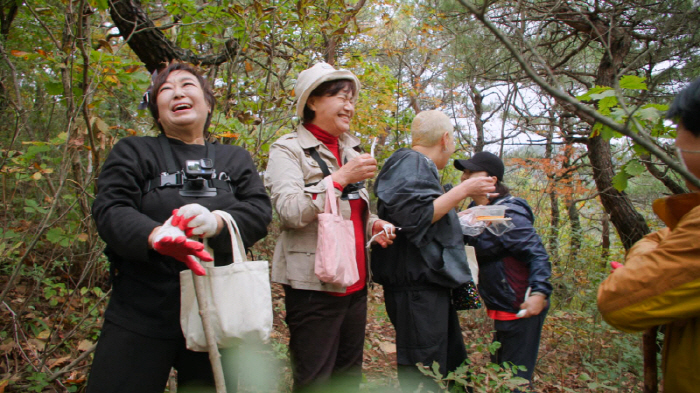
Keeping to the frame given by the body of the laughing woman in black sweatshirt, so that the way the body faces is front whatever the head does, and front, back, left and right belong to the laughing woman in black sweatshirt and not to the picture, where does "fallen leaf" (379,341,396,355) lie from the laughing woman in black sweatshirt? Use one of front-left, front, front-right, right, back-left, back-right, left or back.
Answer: back-left

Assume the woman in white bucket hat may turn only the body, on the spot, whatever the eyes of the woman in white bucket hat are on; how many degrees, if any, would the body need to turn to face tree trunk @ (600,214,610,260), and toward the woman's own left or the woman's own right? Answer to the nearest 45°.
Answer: approximately 90° to the woman's own left

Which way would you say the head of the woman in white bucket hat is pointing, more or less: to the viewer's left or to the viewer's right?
to the viewer's right

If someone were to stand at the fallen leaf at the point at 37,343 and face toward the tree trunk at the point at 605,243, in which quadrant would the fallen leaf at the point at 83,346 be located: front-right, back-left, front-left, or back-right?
front-right

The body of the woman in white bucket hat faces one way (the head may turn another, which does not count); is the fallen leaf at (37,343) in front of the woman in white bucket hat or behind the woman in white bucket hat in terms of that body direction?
behind

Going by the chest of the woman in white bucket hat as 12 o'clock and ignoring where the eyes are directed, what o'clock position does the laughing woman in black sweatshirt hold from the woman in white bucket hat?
The laughing woman in black sweatshirt is roughly at 3 o'clock from the woman in white bucket hat.

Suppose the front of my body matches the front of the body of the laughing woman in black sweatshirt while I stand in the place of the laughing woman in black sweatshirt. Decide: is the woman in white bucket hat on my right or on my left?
on my left

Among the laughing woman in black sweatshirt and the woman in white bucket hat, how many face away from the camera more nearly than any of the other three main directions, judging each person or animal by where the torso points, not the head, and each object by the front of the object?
0

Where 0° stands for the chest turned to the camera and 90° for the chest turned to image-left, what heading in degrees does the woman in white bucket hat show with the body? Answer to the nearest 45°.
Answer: approximately 315°

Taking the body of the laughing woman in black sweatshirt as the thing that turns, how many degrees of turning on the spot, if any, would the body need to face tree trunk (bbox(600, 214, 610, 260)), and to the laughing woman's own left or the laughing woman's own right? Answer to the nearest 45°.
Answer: approximately 135° to the laughing woman's own left

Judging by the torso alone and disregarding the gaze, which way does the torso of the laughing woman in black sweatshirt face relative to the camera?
toward the camera

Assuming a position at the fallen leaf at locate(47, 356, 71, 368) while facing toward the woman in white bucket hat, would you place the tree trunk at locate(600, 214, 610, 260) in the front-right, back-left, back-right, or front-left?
front-left
